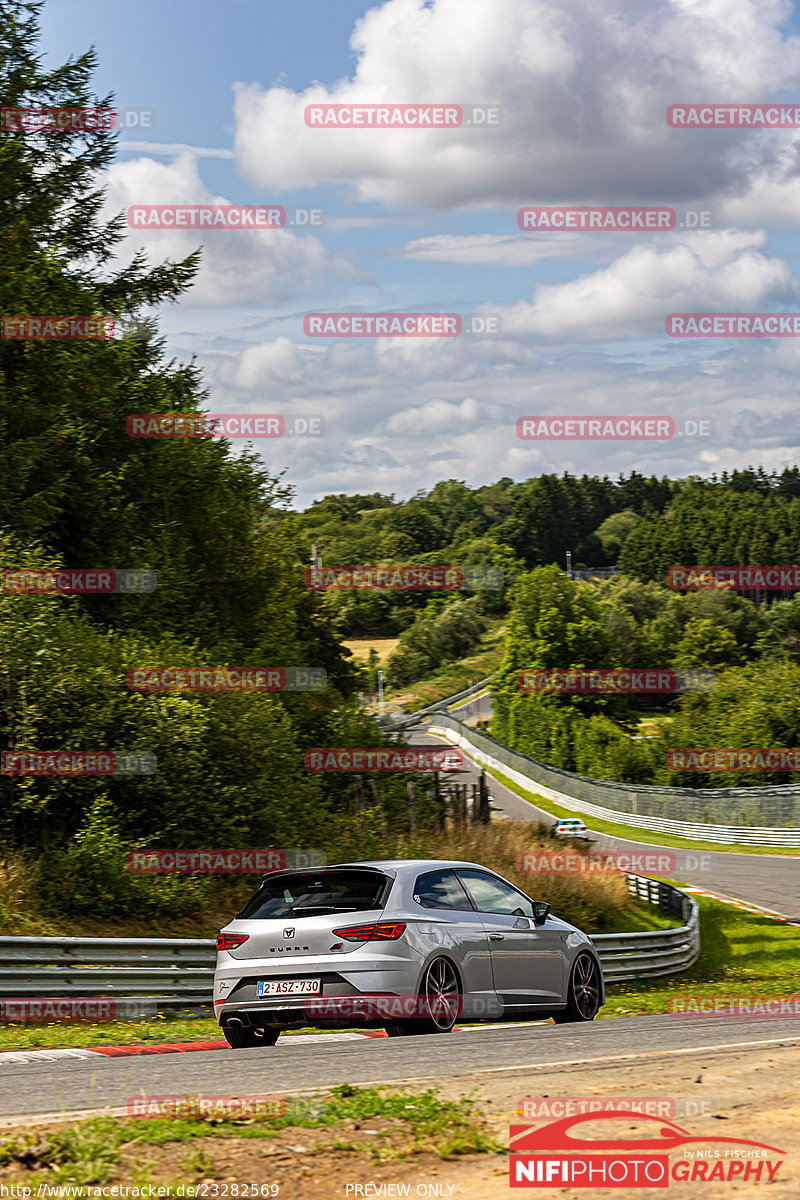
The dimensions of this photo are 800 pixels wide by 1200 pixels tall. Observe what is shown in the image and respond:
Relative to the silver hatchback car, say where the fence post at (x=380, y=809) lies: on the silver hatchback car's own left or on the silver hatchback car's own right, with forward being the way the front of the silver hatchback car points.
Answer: on the silver hatchback car's own left

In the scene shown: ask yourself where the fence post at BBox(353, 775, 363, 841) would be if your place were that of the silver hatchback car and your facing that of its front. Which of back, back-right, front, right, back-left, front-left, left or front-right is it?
front-left

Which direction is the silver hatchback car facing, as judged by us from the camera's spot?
facing away from the viewer and to the right of the viewer
